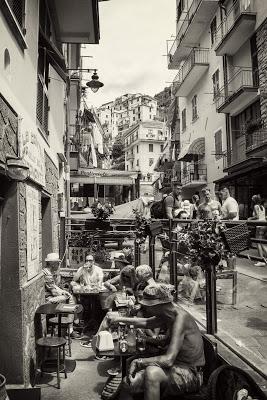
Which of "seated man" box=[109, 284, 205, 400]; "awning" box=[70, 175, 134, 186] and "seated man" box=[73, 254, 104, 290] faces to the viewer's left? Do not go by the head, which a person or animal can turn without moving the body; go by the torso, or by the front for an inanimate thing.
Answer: "seated man" box=[109, 284, 205, 400]

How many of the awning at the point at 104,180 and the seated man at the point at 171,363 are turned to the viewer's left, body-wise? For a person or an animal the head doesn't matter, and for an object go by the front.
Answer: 1

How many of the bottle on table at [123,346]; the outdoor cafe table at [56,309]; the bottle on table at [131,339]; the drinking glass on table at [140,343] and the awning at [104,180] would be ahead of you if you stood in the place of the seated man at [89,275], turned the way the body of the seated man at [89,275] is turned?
4

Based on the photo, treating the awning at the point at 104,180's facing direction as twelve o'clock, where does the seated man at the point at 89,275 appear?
The seated man is roughly at 12 o'clock from the awning.

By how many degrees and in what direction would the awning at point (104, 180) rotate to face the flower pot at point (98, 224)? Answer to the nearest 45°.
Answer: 0° — it already faces it

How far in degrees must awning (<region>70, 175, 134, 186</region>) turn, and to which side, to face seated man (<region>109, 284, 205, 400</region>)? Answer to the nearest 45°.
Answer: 0° — it already faces them

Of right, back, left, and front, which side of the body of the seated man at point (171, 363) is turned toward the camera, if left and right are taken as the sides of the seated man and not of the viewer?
left

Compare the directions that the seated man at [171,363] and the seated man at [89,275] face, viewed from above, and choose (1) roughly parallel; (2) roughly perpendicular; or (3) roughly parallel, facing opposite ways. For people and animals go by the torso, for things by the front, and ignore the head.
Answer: roughly perpendicular

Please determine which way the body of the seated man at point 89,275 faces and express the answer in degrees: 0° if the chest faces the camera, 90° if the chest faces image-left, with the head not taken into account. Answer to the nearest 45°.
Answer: approximately 0°

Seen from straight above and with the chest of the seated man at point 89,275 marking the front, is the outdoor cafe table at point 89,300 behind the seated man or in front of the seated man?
in front

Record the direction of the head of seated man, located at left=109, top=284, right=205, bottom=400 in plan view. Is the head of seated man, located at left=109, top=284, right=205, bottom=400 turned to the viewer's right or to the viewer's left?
to the viewer's left

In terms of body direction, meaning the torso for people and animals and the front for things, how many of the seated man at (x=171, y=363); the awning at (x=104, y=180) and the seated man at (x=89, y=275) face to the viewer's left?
1

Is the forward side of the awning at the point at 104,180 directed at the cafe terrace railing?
yes

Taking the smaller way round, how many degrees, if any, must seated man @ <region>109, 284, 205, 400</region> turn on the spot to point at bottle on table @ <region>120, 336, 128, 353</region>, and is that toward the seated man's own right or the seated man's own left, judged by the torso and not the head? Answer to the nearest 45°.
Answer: approximately 45° to the seated man's own right
